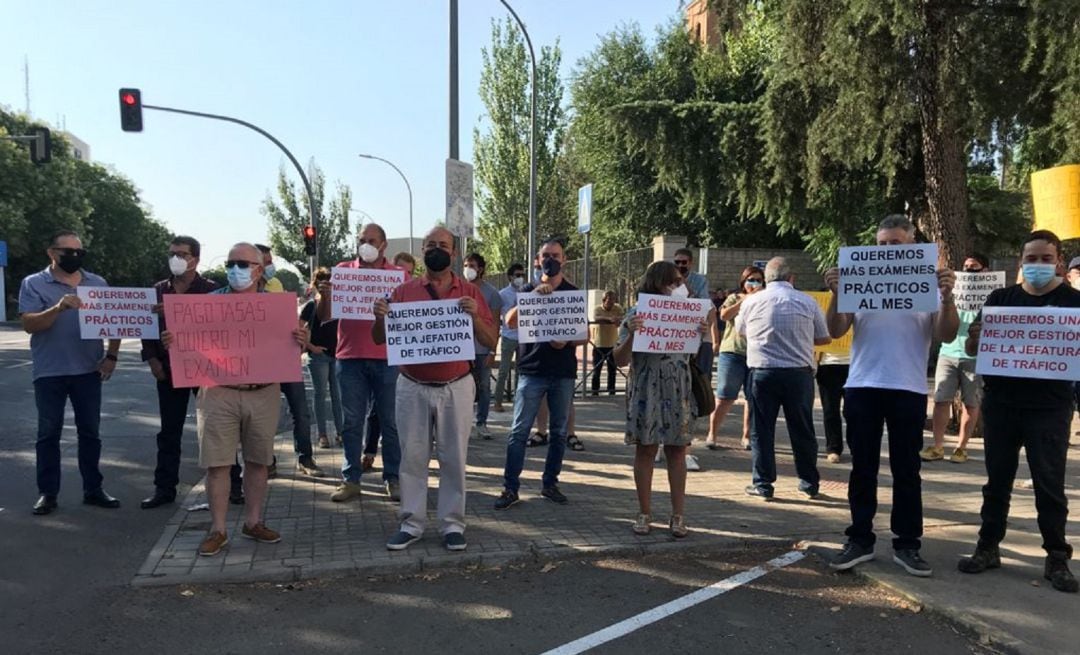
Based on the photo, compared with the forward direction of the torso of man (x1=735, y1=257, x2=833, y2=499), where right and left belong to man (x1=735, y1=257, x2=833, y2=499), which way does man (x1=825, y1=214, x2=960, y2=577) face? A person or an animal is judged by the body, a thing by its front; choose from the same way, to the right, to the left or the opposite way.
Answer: the opposite way

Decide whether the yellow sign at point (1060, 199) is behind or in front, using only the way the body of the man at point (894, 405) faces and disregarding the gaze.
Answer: behind

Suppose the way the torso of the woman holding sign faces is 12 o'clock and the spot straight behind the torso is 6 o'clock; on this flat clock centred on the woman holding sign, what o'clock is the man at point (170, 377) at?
The man is roughly at 3 o'clock from the woman holding sign.

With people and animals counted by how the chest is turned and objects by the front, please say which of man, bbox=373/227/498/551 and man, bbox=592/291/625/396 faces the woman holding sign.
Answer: man, bbox=592/291/625/396

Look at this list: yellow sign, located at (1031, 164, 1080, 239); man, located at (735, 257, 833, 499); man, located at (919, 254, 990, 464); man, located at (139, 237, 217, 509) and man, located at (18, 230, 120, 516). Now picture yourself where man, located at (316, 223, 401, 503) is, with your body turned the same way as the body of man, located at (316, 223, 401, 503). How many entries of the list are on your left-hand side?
3

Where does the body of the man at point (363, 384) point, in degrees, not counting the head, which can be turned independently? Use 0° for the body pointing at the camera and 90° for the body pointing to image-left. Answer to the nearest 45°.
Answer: approximately 0°

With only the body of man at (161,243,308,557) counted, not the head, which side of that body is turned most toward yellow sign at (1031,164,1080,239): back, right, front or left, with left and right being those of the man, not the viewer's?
left
